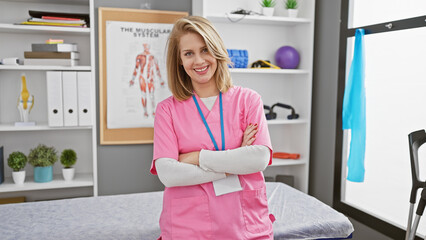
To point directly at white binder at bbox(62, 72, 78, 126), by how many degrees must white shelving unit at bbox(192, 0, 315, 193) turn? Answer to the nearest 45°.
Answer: approximately 45° to its right

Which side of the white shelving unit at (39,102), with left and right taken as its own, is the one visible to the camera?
front

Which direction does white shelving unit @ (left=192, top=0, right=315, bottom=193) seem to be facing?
toward the camera

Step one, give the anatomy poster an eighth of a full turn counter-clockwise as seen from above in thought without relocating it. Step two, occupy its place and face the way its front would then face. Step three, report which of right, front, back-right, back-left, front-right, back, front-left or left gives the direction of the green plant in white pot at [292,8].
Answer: front-left

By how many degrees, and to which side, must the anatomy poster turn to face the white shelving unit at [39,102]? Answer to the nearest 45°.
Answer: approximately 90° to its right

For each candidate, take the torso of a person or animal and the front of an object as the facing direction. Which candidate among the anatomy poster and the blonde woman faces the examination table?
the anatomy poster

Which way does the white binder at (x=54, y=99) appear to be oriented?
toward the camera

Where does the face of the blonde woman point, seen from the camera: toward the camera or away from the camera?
toward the camera

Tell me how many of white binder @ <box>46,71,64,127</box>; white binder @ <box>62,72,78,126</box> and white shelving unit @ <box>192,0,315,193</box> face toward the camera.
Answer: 3

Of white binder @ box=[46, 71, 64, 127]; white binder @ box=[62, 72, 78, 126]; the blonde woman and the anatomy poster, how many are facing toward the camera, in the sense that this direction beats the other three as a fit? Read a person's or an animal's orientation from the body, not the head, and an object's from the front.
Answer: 4

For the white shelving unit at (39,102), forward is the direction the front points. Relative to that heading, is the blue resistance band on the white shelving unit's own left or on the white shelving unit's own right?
on the white shelving unit's own left

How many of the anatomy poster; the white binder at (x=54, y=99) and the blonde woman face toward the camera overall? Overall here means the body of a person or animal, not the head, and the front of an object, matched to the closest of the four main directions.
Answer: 3

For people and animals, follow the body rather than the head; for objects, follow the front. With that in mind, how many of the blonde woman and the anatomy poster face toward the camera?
2

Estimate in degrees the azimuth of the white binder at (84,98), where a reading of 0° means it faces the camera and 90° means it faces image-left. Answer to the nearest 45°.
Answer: approximately 0°

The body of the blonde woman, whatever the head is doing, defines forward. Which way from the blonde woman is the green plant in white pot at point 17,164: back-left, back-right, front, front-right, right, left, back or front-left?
back-right

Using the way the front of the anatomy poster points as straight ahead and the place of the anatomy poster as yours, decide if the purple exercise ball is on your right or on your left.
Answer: on your left

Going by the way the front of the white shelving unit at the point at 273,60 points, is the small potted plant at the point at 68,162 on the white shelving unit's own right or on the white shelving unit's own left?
on the white shelving unit's own right

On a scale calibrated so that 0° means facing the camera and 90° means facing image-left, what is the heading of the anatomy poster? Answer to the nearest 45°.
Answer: approximately 0°
